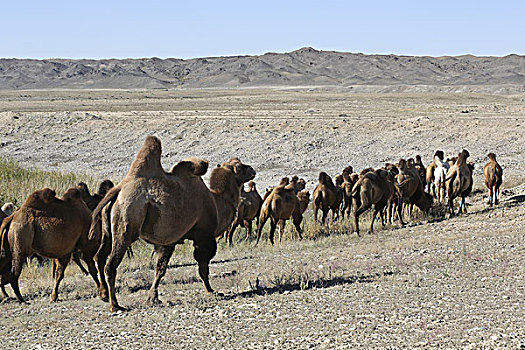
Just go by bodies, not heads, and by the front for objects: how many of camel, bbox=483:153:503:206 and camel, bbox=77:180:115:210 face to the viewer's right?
1

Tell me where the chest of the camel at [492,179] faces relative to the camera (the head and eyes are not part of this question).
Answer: away from the camera

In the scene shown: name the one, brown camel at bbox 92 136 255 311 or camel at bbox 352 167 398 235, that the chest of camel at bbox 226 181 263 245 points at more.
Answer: the camel

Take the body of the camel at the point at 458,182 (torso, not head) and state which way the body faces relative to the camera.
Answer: away from the camera

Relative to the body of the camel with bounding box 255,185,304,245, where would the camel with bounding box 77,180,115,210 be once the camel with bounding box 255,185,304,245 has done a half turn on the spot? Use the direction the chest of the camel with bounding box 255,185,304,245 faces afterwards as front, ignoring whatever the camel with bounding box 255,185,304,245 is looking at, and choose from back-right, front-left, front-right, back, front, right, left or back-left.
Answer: front

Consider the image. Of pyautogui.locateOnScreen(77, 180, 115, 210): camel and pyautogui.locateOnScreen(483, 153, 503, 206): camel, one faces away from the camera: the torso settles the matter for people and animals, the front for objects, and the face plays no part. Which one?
pyautogui.locateOnScreen(483, 153, 503, 206): camel

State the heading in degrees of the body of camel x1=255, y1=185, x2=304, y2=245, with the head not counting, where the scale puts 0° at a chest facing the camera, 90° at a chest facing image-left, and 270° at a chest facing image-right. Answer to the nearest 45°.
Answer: approximately 225°

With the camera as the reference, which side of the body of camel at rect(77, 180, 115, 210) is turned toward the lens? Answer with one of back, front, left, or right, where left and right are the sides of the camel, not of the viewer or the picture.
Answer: right

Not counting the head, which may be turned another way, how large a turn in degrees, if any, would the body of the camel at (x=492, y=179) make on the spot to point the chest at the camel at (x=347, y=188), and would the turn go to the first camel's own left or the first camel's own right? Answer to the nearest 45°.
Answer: approximately 90° to the first camel's own left

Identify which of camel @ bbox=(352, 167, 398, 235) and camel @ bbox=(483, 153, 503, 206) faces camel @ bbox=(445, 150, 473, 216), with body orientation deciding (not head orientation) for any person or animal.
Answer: camel @ bbox=(352, 167, 398, 235)

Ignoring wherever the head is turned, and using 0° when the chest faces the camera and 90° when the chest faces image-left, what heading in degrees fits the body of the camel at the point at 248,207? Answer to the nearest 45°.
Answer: approximately 225°
